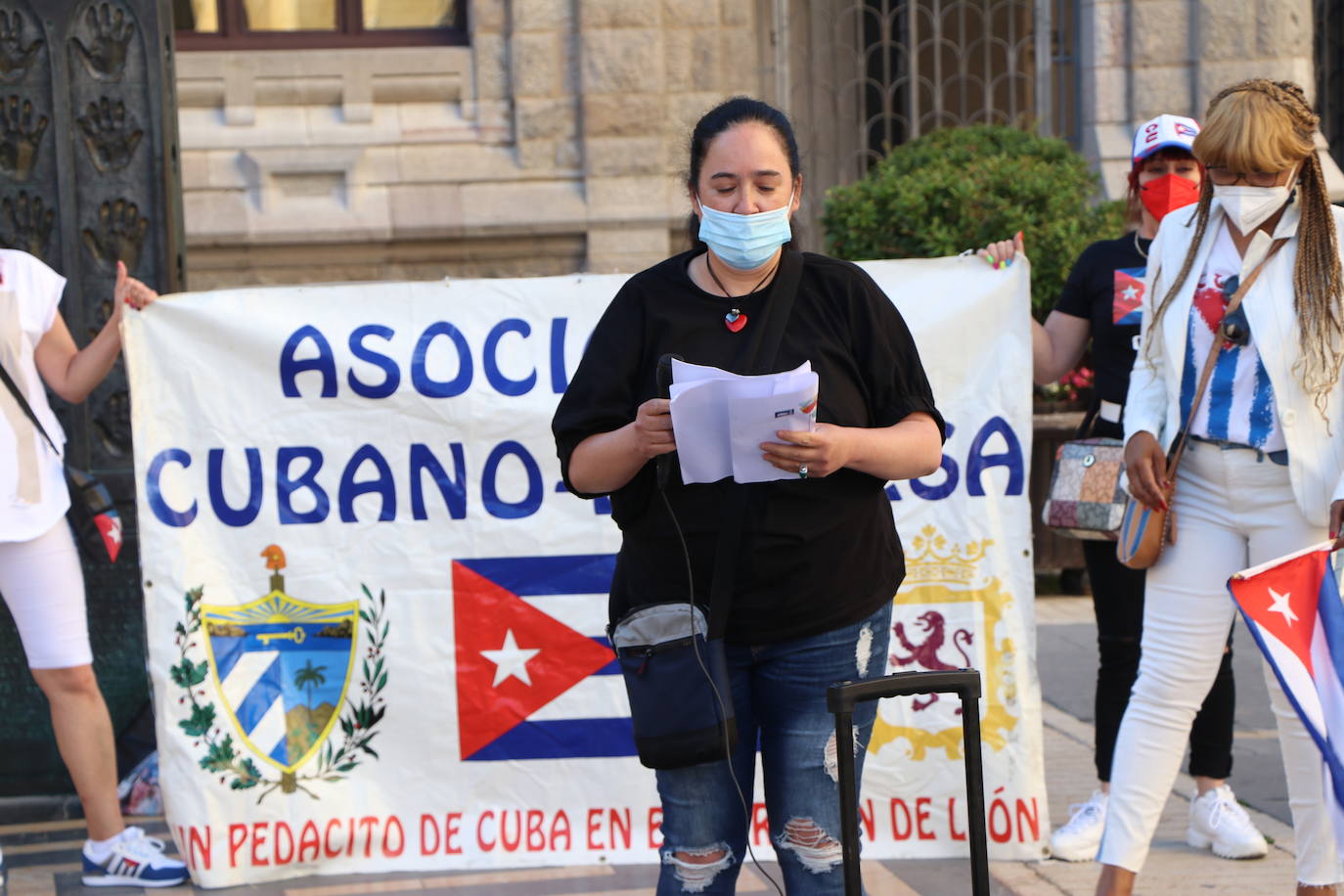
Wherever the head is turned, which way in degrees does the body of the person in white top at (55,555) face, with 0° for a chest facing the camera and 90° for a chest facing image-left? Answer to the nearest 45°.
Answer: approximately 315°

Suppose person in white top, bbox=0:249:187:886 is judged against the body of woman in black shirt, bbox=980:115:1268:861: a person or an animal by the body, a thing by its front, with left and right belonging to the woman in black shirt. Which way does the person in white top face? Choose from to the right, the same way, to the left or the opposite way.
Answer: to the left

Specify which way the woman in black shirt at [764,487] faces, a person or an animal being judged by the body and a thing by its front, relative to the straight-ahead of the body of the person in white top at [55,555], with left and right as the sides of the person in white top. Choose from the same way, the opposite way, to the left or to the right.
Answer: to the right

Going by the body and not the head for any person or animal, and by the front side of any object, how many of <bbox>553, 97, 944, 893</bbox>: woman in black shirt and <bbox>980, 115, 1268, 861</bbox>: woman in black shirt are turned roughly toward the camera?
2

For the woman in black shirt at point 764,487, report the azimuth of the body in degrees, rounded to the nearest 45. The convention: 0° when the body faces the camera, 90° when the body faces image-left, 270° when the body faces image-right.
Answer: approximately 0°

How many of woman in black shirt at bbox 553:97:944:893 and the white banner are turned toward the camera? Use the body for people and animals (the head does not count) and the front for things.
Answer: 2

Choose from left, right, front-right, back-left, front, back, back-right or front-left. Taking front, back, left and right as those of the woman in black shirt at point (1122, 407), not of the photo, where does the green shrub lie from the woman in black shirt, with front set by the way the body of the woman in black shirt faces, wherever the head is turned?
back

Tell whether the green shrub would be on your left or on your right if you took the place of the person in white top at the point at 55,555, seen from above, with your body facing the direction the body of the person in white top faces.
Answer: on your left

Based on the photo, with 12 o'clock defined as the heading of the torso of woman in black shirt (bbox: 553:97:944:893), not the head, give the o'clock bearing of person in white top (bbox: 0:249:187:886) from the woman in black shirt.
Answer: The person in white top is roughly at 4 o'clock from the woman in black shirt.
